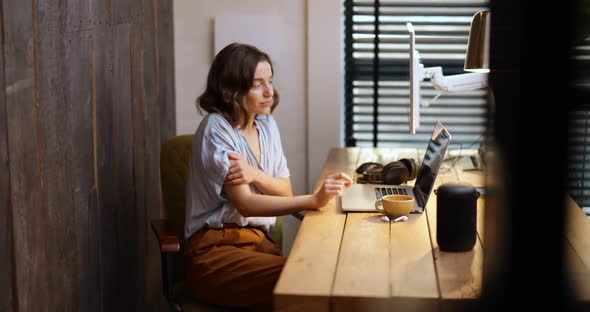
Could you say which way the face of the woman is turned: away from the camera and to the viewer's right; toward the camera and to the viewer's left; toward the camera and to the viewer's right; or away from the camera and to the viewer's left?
toward the camera and to the viewer's right

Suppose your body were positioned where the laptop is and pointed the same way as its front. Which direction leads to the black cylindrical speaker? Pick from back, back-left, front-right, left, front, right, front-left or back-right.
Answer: left

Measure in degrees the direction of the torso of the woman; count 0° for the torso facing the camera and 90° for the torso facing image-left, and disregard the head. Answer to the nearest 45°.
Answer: approximately 315°

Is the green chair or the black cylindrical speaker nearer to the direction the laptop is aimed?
the green chair

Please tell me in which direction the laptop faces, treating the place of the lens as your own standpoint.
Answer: facing to the left of the viewer

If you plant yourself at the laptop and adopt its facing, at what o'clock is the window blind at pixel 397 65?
The window blind is roughly at 3 o'clock from the laptop.

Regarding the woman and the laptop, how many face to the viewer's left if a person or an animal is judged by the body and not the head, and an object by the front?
1

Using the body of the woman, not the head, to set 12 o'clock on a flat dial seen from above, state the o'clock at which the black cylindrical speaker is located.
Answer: The black cylindrical speaker is roughly at 12 o'clock from the woman.

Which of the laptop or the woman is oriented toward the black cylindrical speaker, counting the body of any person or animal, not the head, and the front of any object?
the woman
